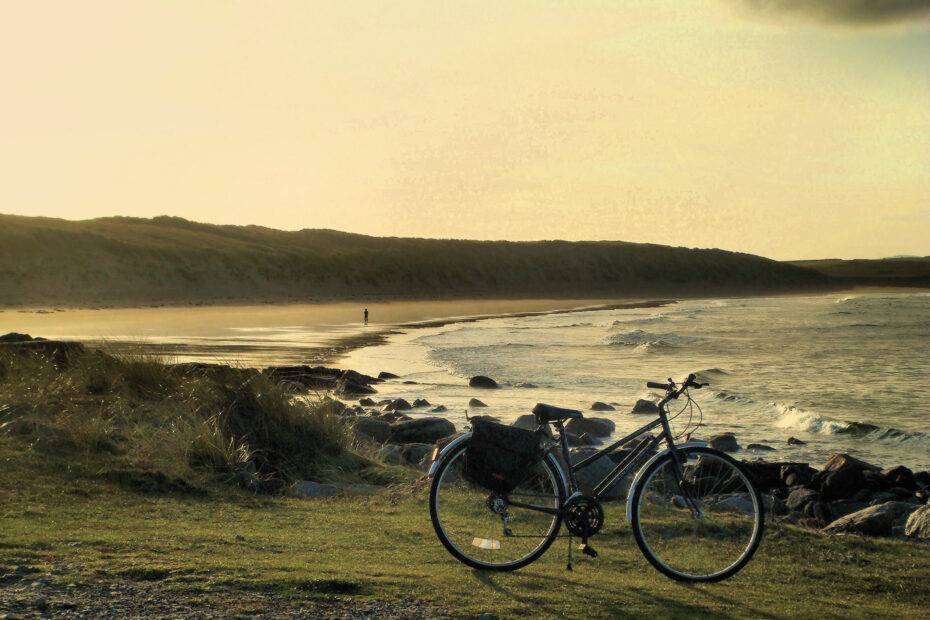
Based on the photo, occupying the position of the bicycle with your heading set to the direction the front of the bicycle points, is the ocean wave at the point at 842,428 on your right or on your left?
on your left

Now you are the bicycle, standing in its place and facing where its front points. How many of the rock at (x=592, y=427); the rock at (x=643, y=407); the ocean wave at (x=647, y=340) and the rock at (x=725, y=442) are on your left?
4

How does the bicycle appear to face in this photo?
to the viewer's right

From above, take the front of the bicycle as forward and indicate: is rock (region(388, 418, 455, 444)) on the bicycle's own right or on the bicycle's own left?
on the bicycle's own left

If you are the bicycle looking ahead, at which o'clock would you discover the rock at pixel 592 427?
The rock is roughly at 9 o'clock from the bicycle.

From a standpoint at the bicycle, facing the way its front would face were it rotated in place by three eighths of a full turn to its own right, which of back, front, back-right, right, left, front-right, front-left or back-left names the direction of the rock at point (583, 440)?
back-right

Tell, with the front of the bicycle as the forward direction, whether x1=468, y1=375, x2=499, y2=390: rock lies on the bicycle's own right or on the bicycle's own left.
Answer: on the bicycle's own left

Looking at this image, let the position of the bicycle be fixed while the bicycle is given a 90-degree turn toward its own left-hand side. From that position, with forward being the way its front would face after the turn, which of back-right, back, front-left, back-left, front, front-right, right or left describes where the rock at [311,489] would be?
front-left

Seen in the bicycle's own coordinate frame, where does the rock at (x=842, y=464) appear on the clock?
The rock is roughly at 10 o'clock from the bicycle.

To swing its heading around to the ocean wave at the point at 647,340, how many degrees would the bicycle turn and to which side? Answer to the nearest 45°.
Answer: approximately 90° to its left
